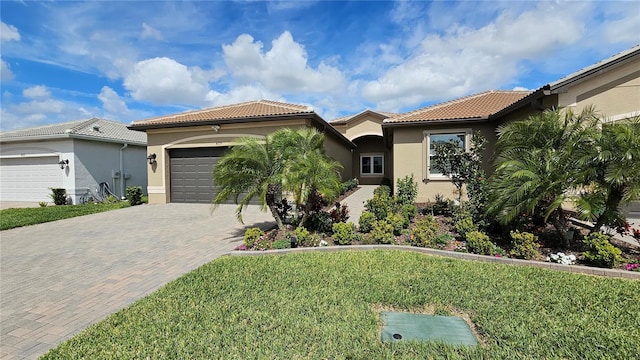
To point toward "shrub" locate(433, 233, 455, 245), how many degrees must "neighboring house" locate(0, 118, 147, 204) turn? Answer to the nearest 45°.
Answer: approximately 45° to its left

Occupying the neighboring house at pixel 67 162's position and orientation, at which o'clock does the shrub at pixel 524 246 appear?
The shrub is roughly at 10 o'clock from the neighboring house.

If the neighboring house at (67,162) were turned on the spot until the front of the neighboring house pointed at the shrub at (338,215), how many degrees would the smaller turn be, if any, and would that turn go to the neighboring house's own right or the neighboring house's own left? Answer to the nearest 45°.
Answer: approximately 45° to the neighboring house's own left

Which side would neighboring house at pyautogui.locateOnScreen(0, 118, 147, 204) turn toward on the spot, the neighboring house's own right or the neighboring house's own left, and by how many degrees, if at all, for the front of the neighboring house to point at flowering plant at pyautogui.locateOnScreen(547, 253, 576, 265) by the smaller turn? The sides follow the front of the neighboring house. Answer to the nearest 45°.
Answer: approximately 45° to the neighboring house's own left

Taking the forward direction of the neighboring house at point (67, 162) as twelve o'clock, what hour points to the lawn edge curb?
The lawn edge curb is roughly at 10 o'clock from the neighboring house.

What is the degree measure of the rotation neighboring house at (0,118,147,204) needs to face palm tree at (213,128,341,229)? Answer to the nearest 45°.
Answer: approximately 45° to its left

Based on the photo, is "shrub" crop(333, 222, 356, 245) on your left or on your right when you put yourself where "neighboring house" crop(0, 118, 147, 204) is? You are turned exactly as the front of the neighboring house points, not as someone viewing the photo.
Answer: on your left

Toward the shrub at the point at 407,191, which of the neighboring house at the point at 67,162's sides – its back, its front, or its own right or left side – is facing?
left

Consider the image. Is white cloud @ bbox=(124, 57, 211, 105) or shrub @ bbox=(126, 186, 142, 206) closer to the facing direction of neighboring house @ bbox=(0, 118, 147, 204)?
the shrub

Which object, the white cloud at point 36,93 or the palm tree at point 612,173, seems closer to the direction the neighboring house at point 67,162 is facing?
the palm tree

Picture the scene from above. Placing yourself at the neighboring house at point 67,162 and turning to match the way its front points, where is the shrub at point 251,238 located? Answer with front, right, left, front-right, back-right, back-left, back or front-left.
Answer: front-left

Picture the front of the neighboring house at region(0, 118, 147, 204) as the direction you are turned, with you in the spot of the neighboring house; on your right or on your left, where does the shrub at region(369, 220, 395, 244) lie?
on your left

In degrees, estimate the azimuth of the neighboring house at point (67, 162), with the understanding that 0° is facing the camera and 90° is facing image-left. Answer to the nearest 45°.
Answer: approximately 45°
